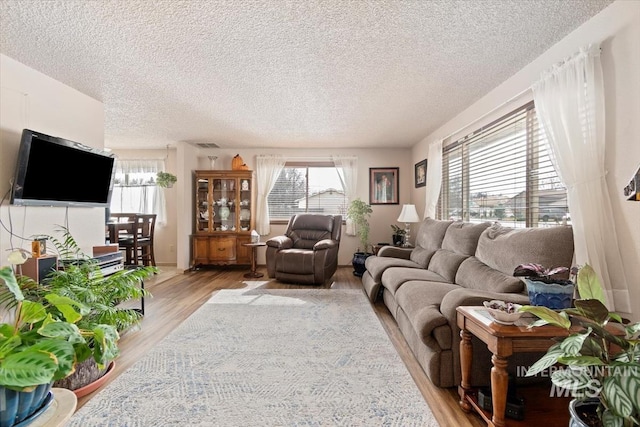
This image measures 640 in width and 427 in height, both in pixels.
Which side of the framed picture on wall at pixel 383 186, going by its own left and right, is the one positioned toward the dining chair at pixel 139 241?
right

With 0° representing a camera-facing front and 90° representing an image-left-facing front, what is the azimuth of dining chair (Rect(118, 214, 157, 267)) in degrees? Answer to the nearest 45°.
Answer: approximately 135°

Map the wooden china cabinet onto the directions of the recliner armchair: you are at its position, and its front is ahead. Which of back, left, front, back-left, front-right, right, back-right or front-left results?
right

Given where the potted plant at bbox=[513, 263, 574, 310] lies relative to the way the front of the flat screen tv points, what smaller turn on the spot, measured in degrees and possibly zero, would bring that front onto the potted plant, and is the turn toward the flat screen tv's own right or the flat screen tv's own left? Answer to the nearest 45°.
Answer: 0° — it already faces it

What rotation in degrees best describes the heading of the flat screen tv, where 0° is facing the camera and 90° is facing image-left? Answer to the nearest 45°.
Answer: approximately 315°

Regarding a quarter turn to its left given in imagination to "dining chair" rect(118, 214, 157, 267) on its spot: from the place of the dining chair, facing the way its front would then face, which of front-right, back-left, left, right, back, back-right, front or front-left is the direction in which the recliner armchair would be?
left

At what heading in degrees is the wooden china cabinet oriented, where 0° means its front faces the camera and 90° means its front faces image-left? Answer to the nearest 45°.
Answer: approximately 0°

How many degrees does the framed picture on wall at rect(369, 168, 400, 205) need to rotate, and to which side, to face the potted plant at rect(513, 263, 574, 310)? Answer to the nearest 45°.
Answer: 0° — it already faces it

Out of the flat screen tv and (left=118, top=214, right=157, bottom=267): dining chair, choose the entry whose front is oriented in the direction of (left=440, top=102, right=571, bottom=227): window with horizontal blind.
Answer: the flat screen tv
